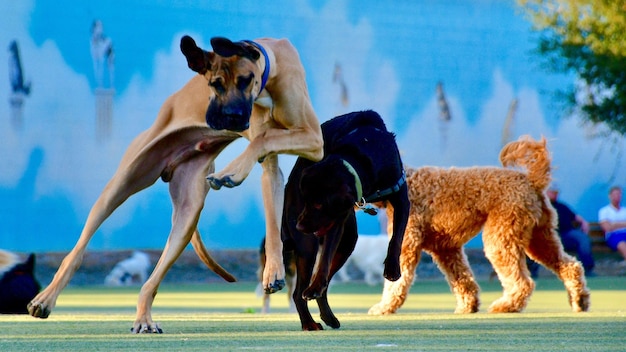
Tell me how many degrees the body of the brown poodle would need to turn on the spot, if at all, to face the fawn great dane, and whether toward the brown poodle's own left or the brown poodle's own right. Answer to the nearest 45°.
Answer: approximately 45° to the brown poodle's own left

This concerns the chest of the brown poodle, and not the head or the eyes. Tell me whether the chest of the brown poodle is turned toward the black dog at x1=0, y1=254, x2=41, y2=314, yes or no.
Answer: yes

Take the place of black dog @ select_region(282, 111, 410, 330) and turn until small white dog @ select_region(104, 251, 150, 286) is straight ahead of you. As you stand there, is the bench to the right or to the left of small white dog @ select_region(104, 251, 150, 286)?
right

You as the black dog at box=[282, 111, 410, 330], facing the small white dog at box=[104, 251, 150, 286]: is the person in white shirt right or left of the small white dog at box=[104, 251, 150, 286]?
right

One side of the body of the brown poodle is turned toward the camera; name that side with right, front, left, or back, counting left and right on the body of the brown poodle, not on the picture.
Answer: left

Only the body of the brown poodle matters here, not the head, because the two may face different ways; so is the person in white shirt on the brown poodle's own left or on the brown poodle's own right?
on the brown poodle's own right
